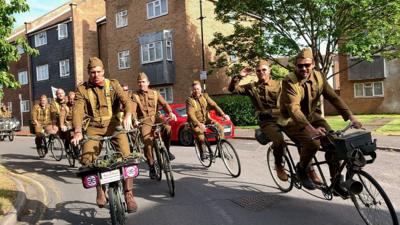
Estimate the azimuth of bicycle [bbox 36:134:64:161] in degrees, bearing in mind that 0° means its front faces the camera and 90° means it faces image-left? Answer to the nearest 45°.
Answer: approximately 315°

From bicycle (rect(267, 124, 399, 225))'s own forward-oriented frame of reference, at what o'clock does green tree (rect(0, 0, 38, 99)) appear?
The green tree is roughly at 5 o'clock from the bicycle.

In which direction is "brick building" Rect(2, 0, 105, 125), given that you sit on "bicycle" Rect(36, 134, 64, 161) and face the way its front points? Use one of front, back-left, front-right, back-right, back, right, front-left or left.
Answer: back-left

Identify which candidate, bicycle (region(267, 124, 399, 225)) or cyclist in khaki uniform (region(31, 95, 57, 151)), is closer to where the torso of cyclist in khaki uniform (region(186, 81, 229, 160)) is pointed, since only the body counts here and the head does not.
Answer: the bicycle

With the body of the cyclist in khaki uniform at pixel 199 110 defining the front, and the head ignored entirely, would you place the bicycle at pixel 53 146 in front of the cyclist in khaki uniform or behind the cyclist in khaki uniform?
behind

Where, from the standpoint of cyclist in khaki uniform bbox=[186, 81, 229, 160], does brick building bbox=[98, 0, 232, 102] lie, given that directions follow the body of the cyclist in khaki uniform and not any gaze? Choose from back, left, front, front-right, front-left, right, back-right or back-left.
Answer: back-left
